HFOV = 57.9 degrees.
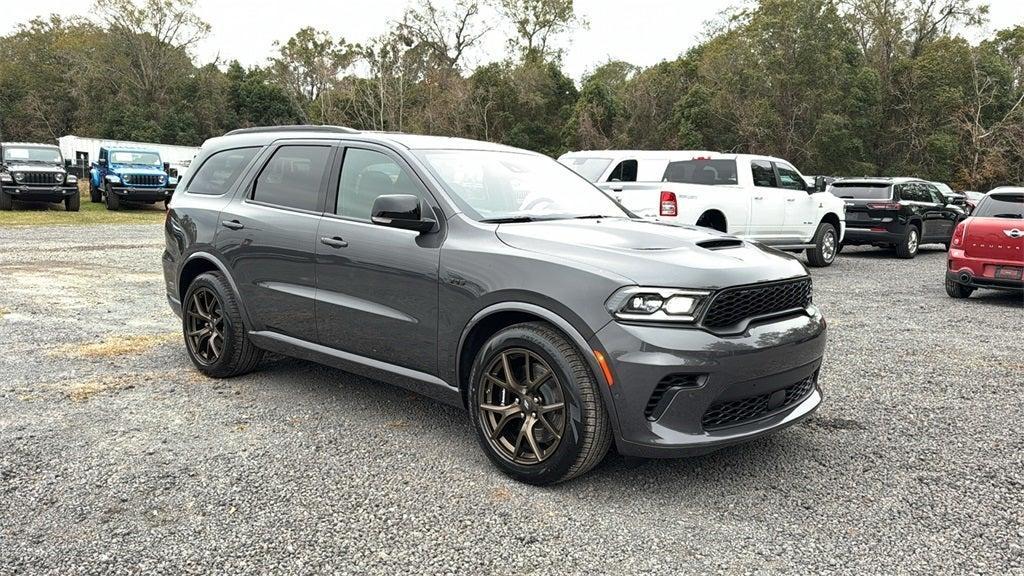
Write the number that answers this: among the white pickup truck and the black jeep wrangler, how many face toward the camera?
1

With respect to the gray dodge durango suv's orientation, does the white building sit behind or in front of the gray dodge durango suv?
behind

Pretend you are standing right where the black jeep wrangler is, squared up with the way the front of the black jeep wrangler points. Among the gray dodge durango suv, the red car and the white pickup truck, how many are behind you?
0

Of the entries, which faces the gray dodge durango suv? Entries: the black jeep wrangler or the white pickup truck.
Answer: the black jeep wrangler

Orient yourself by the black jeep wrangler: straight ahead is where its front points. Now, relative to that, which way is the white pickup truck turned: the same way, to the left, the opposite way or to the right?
to the left

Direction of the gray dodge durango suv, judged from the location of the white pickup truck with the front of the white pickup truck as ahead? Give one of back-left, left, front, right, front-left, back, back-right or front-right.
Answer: back-right

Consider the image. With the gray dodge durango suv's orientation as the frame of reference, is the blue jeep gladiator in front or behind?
behind

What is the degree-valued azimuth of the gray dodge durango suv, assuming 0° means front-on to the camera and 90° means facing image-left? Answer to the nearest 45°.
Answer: approximately 315°

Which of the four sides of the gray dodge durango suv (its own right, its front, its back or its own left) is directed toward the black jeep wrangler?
back

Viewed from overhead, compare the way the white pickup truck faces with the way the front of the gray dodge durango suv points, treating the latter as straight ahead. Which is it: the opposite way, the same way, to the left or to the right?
to the left

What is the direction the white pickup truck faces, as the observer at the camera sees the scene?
facing away from the viewer and to the right of the viewer

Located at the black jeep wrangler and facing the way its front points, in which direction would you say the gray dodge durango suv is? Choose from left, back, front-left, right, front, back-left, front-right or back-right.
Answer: front

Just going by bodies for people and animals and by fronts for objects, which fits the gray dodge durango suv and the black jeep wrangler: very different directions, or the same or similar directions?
same or similar directions

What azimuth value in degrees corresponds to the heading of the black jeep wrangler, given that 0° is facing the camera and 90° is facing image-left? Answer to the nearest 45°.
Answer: approximately 0°

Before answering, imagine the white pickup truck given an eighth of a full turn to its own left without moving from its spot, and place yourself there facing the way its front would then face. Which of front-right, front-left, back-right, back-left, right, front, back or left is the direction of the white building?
front-left

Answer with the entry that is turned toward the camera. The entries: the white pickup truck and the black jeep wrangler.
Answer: the black jeep wrangler

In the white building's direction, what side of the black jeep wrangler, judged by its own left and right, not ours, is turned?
back
